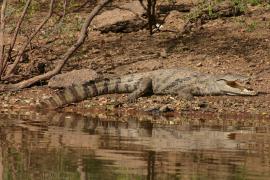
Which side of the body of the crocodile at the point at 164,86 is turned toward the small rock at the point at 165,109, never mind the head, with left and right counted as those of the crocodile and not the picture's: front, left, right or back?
right

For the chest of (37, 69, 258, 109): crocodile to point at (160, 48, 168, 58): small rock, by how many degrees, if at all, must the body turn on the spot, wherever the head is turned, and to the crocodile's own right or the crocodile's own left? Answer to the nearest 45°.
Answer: approximately 90° to the crocodile's own left

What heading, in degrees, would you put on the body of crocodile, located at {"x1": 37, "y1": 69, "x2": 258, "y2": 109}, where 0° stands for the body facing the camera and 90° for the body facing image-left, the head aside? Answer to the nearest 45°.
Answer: approximately 270°
